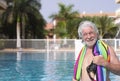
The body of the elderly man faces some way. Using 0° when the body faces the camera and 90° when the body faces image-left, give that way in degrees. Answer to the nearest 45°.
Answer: approximately 45°

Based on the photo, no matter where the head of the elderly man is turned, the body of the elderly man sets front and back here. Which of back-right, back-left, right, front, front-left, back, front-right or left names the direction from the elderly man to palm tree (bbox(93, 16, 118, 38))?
back-right

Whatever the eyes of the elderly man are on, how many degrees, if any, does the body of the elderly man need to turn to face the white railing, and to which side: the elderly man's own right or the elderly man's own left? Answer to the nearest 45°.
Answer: approximately 135° to the elderly man's own right

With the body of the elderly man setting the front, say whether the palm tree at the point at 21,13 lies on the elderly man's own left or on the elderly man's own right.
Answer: on the elderly man's own right
